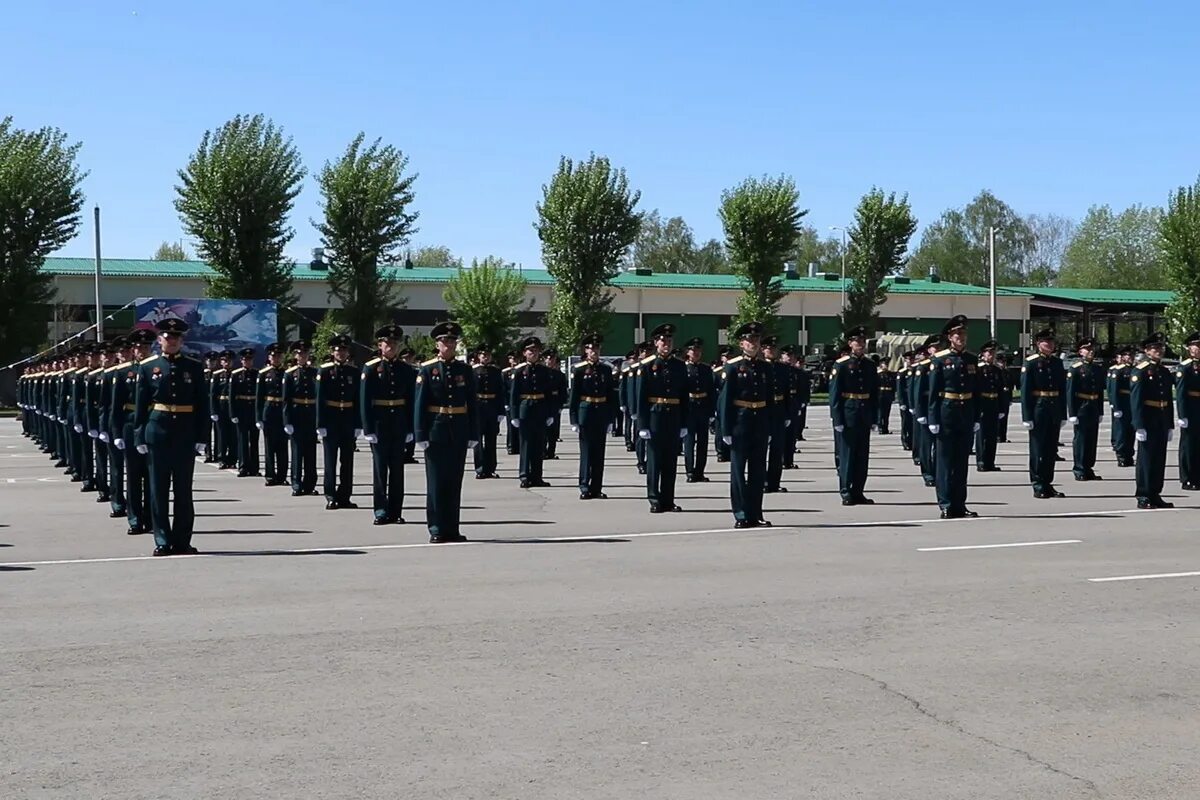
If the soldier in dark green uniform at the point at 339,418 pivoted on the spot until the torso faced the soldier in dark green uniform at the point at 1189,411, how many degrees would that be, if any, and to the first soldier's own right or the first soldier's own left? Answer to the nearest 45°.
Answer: approximately 90° to the first soldier's own left

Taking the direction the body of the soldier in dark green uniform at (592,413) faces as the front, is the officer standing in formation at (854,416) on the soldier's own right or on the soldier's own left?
on the soldier's own left

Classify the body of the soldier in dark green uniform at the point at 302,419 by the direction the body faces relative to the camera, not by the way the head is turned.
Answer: toward the camera

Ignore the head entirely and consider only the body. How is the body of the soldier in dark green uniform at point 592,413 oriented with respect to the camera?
toward the camera

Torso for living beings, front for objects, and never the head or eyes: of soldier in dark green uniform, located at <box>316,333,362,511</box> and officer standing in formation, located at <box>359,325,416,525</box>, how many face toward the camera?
2

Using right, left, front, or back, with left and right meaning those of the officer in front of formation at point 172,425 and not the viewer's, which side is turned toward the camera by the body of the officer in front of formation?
front

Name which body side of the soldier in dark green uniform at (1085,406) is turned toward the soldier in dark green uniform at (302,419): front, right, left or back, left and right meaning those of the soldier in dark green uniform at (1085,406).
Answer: right

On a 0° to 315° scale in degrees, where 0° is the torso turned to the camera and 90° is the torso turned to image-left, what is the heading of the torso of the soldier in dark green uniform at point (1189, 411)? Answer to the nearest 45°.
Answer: approximately 315°

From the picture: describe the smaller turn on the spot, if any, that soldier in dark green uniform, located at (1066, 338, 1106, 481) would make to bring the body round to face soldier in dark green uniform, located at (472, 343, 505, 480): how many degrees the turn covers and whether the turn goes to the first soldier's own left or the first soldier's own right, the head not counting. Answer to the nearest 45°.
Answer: approximately 135° to the first soldier's own right
